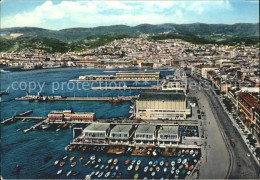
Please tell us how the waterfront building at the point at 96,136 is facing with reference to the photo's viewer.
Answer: facing the viewer

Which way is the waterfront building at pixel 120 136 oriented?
toward the camera

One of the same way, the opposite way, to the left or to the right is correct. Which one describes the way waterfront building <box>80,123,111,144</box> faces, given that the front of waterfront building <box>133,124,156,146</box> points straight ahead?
the same way

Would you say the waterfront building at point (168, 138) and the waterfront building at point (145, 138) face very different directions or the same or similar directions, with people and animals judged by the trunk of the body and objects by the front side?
same or similar directions

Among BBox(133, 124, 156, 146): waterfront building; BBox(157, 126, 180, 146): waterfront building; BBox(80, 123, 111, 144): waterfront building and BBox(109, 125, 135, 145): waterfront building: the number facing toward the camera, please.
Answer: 4

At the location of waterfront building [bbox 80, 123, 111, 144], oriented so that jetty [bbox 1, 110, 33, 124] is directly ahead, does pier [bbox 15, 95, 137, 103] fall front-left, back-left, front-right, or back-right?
front-right

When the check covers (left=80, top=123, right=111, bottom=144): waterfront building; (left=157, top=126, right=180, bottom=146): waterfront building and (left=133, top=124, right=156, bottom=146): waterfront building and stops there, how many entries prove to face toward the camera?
3

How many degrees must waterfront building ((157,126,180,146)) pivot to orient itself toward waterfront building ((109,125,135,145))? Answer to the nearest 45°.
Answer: approximately 90° to its right

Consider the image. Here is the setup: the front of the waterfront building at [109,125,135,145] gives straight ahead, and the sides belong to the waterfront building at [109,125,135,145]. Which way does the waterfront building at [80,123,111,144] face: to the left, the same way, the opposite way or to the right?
the same way

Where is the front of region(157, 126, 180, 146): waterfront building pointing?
toward the camera

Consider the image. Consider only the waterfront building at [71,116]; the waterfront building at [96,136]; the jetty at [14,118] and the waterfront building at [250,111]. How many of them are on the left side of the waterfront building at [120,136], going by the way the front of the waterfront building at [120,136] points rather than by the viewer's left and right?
1

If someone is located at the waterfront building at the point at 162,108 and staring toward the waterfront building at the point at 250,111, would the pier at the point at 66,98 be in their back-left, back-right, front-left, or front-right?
back-left

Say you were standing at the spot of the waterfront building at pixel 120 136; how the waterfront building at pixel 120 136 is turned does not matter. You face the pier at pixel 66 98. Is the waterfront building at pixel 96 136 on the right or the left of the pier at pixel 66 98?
left

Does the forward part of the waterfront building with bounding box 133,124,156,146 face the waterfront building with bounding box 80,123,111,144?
no

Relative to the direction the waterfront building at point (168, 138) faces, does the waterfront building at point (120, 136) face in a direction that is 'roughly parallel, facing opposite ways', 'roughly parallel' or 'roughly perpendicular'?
roughly parallel

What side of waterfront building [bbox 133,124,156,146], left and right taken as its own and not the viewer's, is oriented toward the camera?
front

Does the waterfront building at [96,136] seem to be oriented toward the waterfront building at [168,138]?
no

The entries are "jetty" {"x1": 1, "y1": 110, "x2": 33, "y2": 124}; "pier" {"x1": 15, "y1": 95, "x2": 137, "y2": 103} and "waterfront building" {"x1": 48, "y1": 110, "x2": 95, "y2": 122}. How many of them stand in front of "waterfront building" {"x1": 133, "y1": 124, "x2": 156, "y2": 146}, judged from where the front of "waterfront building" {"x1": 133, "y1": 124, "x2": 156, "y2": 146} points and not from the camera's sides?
0
